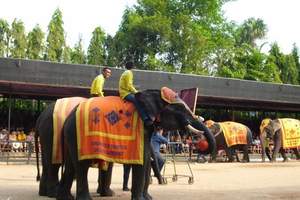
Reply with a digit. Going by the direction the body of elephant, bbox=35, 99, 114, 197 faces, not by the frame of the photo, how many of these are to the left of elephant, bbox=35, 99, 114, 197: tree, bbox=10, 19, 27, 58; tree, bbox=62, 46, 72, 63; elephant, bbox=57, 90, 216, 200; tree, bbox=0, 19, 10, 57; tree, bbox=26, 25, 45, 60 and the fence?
5

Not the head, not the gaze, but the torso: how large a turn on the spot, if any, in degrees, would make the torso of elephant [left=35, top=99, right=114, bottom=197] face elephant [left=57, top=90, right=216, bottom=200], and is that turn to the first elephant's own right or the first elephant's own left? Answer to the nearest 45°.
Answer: approximately 45° to the first elephant's own right

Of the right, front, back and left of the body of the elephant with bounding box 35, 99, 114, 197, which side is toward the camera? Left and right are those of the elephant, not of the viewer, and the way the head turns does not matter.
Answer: right

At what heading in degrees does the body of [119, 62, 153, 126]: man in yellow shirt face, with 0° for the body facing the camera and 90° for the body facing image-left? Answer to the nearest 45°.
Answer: approximately 225°

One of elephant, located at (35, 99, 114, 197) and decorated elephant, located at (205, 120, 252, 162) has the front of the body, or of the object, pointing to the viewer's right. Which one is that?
the elephant

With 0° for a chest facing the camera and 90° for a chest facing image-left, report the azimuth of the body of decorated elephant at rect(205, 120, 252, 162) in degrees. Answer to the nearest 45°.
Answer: approximately 90°

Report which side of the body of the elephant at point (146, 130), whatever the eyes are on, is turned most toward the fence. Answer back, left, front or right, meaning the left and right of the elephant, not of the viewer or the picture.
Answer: left

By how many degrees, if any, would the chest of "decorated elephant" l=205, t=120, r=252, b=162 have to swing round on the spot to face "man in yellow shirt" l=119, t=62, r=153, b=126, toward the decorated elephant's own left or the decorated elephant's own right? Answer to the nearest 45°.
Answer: approximately 90° to the decorated elephant's own left

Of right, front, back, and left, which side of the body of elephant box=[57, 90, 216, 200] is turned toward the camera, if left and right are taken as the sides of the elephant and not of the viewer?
right

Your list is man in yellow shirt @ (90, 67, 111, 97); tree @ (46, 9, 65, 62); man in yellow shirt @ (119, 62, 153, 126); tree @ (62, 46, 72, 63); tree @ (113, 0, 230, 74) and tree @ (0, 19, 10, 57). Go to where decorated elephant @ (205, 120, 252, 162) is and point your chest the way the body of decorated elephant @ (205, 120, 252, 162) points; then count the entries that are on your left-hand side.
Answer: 2

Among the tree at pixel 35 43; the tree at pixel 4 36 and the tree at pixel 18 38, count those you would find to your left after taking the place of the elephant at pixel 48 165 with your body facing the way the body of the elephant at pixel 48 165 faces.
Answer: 3

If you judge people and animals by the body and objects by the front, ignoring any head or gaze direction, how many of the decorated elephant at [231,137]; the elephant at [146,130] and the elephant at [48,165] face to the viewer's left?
1
